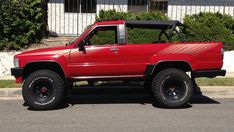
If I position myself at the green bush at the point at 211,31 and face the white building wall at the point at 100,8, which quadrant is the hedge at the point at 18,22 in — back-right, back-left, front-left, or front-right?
front-left

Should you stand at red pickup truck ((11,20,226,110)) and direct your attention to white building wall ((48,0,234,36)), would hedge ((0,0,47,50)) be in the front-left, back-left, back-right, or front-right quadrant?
front-left

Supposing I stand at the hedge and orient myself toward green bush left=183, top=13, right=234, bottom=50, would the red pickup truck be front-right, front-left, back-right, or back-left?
front-right

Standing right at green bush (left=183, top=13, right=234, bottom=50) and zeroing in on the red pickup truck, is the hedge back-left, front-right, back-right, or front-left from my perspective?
front-right

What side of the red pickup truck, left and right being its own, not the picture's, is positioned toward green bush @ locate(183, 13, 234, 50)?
right

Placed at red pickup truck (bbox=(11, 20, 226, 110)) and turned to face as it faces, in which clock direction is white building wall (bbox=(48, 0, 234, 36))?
The white building wall is roughly at 3 o'clock from the red pickup truck.

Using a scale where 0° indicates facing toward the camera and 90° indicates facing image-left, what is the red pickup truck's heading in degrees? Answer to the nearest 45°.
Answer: approximately 90°

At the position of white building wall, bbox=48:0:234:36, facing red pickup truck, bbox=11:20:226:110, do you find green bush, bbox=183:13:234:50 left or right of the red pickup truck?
left

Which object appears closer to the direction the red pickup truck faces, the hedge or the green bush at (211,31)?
the hedge

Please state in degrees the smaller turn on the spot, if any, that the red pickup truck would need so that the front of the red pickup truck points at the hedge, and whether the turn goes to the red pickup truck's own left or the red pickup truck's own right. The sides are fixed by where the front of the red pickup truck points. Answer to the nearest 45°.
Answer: approximately 45° to the red pickup truck's own right
